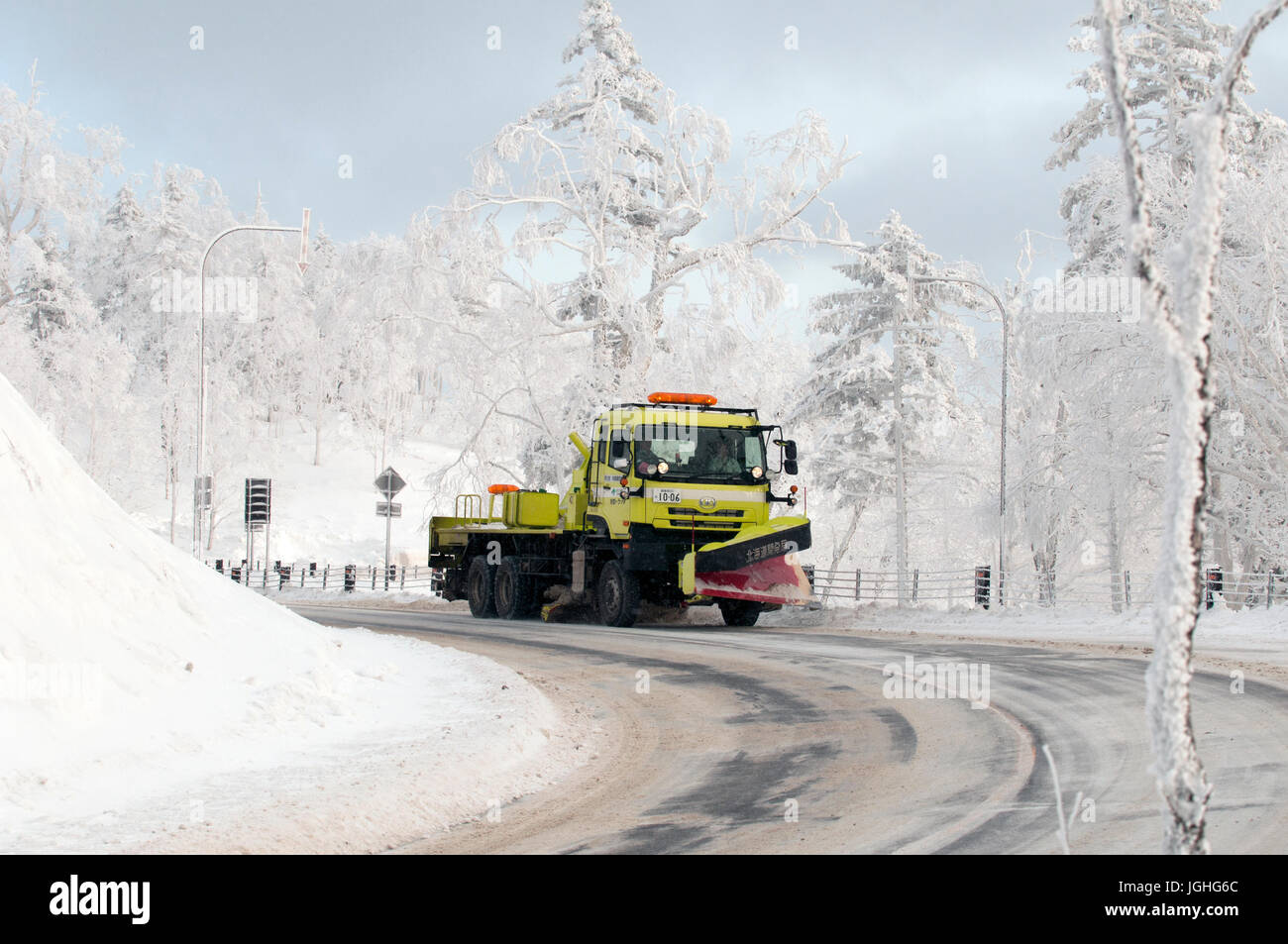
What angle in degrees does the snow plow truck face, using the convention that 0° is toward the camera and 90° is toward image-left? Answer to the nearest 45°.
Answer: approximately 315°

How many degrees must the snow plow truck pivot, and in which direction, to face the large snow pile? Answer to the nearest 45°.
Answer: approximately 45° to its right

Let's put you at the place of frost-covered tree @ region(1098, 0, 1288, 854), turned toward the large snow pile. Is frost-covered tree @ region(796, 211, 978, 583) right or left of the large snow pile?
right

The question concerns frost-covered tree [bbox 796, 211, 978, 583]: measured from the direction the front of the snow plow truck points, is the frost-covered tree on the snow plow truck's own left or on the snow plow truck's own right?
on the snow plow truck's own left

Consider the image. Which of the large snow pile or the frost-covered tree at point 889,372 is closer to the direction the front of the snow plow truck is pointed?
the large snow pile
